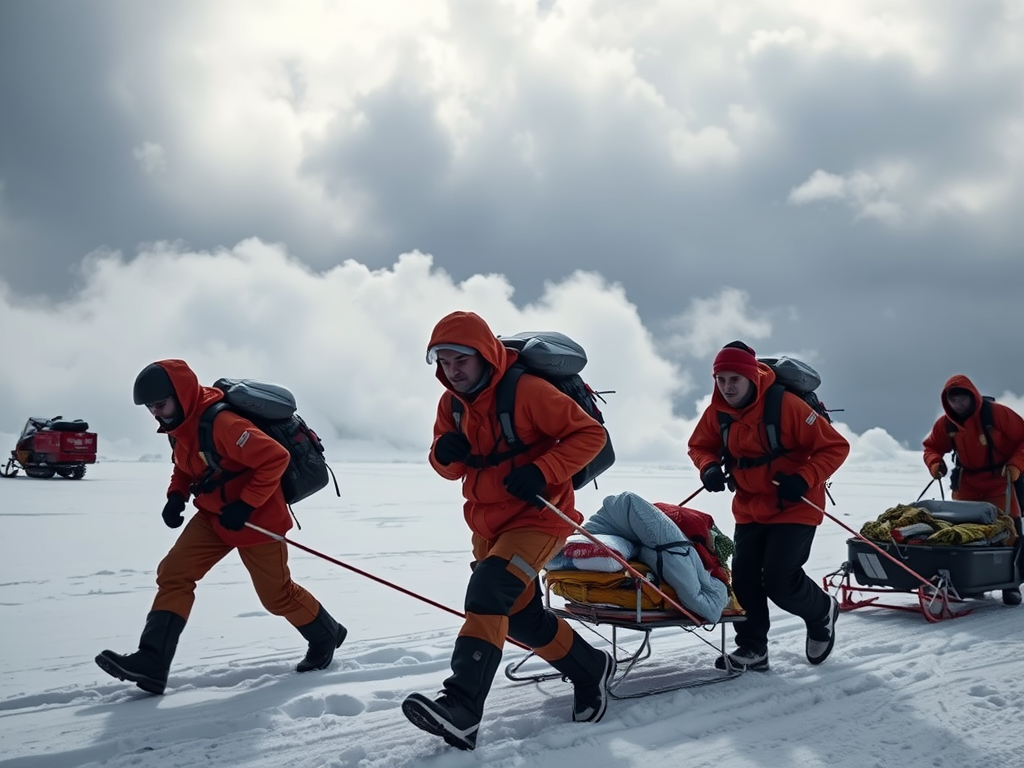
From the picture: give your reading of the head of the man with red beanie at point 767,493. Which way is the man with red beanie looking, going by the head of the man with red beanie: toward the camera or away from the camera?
toward the camera

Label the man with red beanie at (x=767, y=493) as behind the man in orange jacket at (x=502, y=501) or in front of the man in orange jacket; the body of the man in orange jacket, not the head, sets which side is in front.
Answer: behind

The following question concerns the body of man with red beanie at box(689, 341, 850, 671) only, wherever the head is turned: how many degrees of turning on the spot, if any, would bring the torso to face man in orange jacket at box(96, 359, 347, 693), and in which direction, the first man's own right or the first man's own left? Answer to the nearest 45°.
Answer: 0° — they already face them

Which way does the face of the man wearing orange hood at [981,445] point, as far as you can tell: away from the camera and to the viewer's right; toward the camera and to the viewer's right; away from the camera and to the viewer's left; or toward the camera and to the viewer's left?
toward the camera and to the viewer's left

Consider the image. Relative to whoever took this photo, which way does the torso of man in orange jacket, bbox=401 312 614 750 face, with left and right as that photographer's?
facing the viewer and to the left of the viewer

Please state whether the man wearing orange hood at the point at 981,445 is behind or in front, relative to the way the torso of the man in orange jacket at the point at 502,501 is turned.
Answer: behind

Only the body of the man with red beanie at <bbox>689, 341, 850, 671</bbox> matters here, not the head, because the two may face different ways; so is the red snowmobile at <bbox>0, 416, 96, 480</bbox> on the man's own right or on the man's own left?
on the man's own right

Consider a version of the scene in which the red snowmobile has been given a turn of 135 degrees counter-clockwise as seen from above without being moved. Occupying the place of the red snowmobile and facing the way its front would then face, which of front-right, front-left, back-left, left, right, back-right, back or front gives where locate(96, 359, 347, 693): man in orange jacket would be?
front-right

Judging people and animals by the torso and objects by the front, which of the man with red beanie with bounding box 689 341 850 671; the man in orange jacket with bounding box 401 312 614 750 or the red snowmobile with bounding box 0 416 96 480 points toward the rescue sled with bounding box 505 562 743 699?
the man with red beanie

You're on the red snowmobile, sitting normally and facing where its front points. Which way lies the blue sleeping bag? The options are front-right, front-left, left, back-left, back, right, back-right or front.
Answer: left

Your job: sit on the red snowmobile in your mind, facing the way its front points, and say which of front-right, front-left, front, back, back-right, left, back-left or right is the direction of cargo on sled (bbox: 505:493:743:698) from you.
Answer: left

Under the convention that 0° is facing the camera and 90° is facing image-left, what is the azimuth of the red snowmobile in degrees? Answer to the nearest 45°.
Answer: approximately 90°

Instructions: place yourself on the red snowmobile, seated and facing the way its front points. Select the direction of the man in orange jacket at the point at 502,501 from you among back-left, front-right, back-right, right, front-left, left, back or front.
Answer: left

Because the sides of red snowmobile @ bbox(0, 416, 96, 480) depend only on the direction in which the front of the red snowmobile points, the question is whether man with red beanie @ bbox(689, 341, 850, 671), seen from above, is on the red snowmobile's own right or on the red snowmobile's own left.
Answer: on the red snowmobile's own left

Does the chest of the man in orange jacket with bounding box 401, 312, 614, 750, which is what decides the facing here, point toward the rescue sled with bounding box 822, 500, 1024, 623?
no

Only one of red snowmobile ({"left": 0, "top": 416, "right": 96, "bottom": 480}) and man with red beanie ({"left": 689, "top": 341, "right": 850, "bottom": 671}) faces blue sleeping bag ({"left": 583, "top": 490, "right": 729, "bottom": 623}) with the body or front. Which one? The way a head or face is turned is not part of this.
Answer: the man with red beanie

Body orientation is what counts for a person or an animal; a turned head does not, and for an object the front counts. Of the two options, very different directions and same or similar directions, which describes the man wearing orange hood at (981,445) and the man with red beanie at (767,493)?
same or similar directions

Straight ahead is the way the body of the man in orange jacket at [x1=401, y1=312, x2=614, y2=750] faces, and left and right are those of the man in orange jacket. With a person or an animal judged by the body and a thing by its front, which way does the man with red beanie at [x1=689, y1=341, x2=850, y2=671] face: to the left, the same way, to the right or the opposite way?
the same way
